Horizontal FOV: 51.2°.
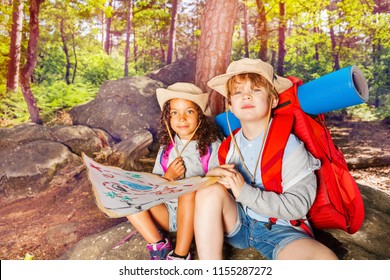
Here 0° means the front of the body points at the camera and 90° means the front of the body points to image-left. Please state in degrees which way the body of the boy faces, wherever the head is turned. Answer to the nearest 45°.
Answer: approximately 45°

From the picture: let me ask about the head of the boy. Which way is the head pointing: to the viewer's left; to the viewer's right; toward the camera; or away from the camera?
toward the camera

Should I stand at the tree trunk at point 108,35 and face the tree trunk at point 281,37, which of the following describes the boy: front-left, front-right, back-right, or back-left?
front-right

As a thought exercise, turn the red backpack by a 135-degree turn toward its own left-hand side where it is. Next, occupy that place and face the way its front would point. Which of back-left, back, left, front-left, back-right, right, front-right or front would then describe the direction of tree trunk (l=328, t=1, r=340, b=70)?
right

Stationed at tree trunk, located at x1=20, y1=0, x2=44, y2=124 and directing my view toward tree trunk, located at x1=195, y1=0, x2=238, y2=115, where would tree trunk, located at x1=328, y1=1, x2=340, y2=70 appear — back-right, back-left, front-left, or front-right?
front-left

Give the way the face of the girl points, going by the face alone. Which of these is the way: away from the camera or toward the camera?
toward the camera

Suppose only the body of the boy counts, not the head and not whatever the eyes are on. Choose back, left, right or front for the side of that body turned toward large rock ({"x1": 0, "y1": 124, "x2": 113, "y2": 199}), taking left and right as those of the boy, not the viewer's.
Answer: right

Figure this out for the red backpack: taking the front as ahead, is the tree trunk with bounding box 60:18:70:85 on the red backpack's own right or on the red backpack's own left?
on the red backpack's own left

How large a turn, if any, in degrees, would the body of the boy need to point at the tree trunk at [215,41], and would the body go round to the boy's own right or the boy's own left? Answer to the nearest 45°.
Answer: approximately 135° to the boy's own right
